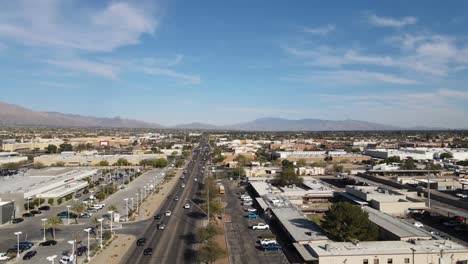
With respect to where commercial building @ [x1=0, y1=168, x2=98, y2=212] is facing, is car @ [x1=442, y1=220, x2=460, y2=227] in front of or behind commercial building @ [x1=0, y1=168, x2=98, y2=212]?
in front

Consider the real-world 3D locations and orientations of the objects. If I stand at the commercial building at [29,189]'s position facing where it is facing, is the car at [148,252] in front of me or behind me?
in front

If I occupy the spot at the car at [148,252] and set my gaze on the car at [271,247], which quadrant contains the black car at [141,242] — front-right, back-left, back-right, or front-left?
back-left

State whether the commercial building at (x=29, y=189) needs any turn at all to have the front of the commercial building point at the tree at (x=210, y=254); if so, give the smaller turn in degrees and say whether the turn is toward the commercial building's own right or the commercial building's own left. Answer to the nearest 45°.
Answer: approximately 45° to the commercial building's own right

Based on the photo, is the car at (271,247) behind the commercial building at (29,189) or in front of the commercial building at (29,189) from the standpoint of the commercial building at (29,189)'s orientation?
in front

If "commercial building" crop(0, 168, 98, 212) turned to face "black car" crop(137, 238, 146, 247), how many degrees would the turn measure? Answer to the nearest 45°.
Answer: approximately 45° to its right

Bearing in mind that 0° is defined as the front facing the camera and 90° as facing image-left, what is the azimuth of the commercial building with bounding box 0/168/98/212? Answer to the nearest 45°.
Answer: approximately 315°

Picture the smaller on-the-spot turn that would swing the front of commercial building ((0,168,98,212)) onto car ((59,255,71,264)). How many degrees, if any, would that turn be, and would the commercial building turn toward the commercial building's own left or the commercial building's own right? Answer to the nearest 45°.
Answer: approximately 45° to the commercial building's own right

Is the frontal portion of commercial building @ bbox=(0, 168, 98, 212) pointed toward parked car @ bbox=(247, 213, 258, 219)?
yes

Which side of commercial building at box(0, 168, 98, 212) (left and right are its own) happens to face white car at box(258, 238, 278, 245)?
front
